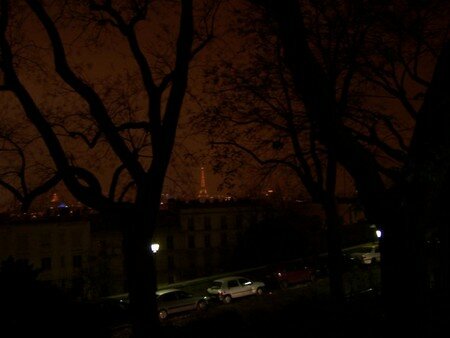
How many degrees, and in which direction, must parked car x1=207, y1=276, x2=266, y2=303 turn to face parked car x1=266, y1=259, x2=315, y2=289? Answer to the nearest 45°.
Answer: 0° — it already faces it

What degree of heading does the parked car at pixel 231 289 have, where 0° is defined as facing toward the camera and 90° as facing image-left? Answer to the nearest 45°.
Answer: approximately 225°

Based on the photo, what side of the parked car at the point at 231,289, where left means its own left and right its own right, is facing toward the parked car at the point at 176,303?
back
